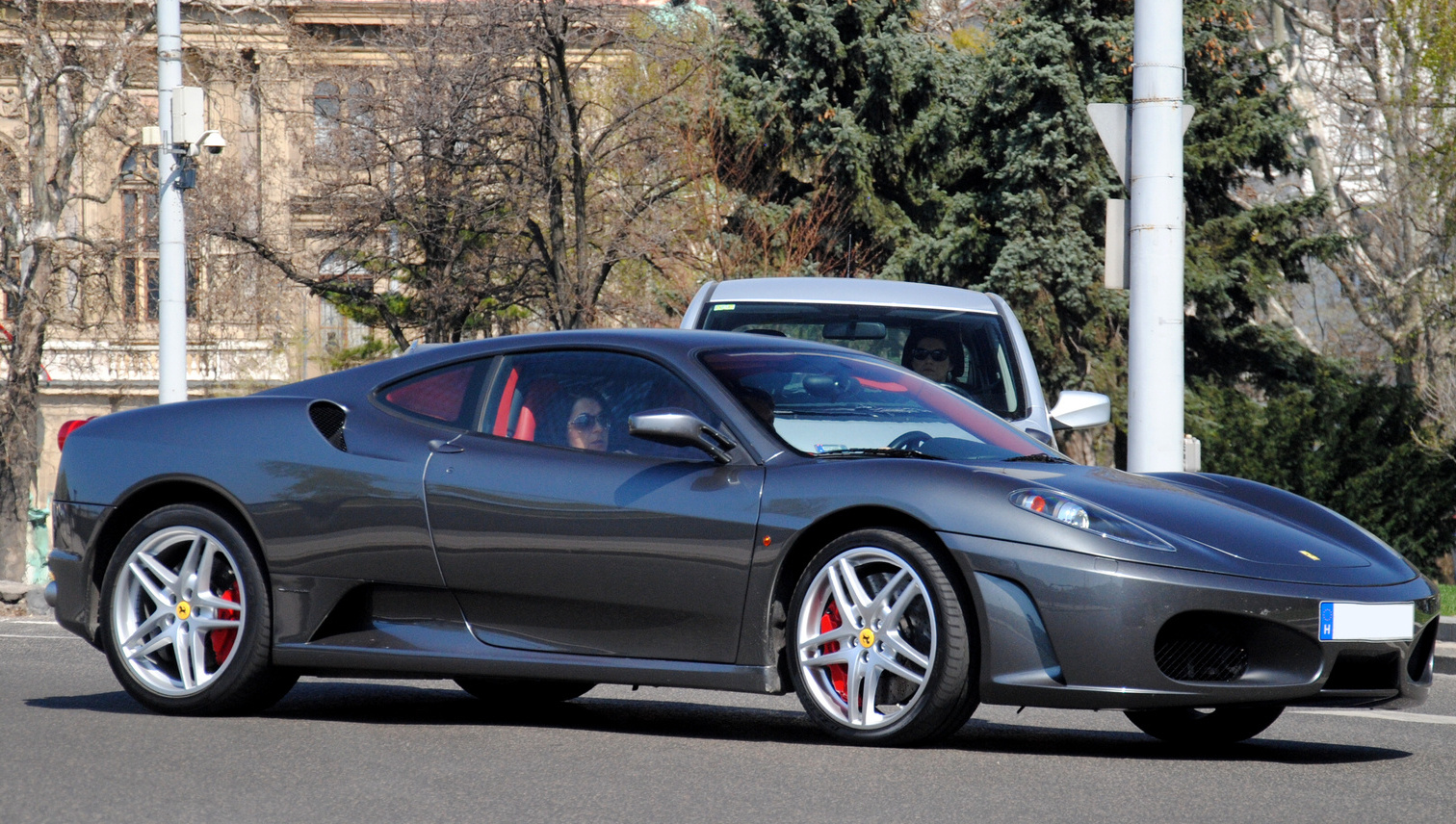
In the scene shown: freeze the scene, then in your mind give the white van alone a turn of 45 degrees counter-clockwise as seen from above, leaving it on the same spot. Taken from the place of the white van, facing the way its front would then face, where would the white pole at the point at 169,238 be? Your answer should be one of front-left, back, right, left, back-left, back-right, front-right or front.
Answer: back

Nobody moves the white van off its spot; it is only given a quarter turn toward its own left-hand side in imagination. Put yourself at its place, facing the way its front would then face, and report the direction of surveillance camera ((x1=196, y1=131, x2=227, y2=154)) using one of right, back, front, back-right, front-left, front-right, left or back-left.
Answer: back-left

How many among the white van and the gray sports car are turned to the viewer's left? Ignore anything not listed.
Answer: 0

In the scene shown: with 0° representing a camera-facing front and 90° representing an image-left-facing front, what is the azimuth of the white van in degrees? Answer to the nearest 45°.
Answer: approximately 0°

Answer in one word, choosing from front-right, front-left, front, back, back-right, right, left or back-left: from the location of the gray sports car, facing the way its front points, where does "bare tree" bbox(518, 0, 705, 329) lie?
back-left

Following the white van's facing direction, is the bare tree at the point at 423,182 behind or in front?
behind

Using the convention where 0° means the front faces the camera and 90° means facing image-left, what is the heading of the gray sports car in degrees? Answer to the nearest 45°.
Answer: approximately 315°

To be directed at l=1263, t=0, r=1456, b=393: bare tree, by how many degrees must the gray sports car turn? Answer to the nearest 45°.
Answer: approximately 90° to its left

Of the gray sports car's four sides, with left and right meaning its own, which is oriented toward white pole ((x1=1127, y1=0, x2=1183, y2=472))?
left

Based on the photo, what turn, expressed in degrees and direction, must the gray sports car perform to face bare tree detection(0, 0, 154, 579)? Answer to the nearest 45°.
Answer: approximately 180°
